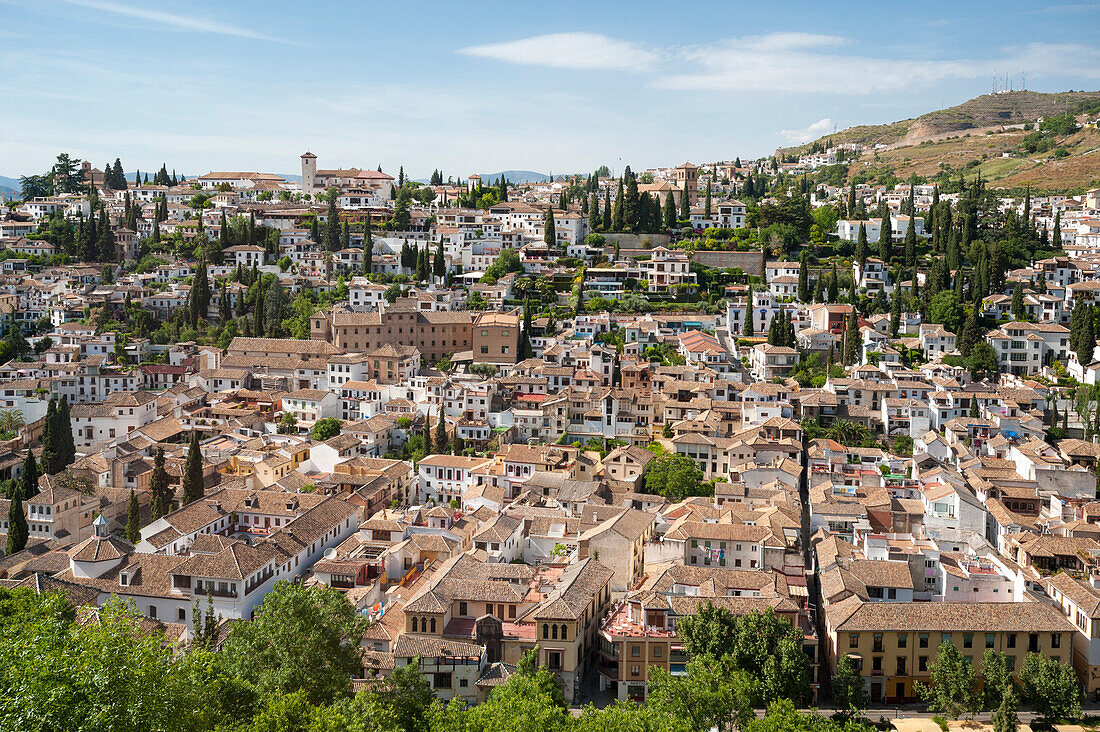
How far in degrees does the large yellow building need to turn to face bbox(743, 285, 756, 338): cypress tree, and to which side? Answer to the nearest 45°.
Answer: approximately 180°

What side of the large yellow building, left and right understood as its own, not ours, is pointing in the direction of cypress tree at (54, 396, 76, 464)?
right

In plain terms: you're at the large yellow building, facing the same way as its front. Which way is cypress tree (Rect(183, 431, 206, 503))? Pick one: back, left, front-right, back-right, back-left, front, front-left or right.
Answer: right

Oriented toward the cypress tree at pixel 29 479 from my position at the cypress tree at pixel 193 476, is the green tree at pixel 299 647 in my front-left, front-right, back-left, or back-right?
back-left

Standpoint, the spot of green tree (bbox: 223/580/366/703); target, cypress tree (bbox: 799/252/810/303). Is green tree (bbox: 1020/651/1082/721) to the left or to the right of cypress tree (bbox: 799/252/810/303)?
right

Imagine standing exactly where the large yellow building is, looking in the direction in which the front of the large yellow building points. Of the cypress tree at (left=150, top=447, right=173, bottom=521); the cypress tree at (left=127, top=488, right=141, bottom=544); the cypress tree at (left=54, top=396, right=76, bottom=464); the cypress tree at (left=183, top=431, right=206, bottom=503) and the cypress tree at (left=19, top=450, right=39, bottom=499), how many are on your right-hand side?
5

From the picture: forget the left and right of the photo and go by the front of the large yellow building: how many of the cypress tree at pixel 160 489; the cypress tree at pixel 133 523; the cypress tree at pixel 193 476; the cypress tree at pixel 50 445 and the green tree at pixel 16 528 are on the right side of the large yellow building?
5

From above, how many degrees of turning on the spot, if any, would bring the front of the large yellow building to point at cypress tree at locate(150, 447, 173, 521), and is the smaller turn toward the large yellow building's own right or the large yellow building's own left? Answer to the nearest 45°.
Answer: approximately 90° to the large yellow building's own right

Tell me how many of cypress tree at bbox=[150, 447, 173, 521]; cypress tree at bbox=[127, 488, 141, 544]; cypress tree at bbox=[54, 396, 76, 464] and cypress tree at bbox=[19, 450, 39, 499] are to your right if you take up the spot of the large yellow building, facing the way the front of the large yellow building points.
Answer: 4

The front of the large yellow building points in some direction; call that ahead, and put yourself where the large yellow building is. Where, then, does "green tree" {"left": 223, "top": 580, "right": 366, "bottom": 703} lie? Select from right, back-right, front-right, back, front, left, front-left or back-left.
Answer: front-right

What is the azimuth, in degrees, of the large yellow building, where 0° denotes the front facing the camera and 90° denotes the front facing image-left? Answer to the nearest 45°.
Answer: approximately 0°

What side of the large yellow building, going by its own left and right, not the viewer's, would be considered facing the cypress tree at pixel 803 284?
back

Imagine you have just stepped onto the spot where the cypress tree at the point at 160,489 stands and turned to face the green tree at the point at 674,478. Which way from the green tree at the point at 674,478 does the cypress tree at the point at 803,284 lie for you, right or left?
left

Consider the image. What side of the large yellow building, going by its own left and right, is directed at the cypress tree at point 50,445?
right
